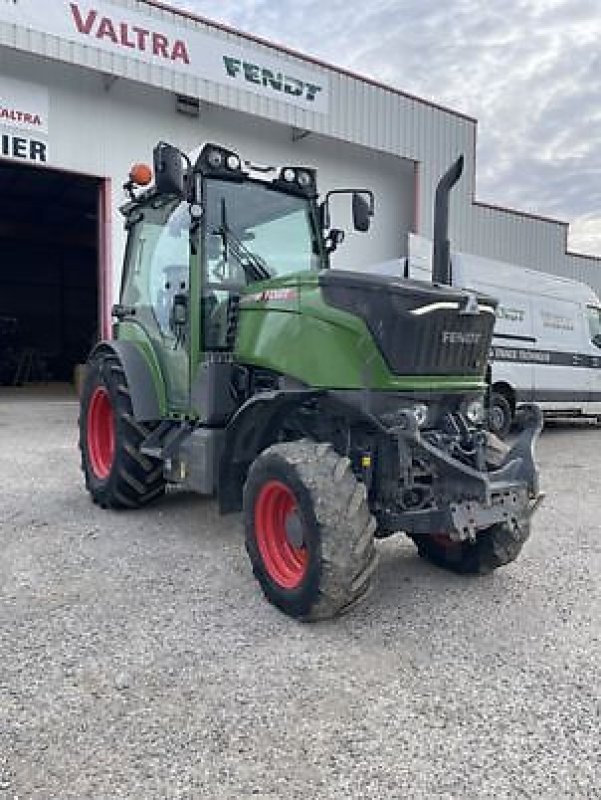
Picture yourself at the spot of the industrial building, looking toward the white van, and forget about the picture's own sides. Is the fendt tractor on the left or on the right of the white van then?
right

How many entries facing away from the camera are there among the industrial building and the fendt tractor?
0

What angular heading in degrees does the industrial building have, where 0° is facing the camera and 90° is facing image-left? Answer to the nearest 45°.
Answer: approximately 315°

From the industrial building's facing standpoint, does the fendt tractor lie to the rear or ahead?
ahead

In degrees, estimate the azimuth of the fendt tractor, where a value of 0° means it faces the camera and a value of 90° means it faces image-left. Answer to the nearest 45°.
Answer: approximately 315°

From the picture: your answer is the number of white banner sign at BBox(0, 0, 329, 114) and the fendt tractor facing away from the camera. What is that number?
0

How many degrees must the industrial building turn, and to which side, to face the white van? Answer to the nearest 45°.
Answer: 0° — it already faces it

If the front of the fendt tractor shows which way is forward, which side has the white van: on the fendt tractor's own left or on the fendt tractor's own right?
on the fendt tractor's own left

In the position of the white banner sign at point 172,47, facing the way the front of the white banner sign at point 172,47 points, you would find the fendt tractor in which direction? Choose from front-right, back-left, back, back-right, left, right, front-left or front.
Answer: front-right

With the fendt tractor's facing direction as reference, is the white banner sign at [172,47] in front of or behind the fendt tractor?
behind
